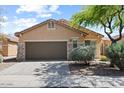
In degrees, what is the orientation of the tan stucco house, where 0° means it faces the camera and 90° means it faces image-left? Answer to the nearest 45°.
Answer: approximately 0°

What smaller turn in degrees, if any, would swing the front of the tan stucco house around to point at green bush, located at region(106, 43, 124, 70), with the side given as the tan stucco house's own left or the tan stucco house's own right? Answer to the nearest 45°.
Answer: approximately 45° to the tan stucco house's own left

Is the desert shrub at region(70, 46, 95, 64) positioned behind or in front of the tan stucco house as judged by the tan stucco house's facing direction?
in front
